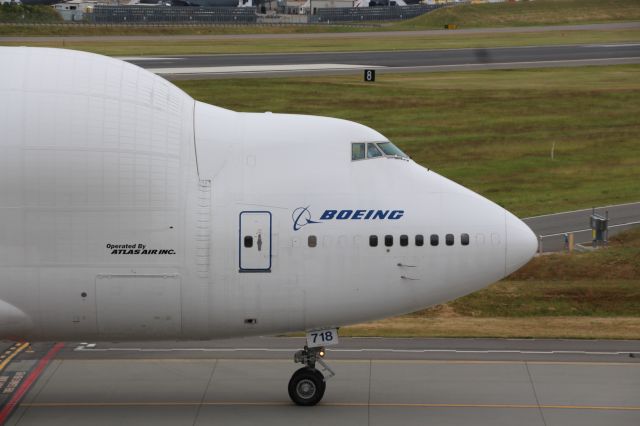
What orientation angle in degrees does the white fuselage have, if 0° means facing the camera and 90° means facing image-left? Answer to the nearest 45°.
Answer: approximately 270°
